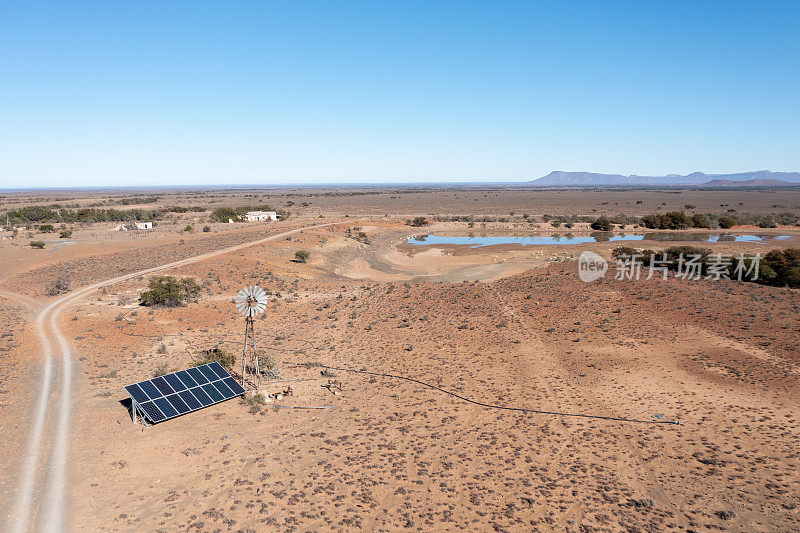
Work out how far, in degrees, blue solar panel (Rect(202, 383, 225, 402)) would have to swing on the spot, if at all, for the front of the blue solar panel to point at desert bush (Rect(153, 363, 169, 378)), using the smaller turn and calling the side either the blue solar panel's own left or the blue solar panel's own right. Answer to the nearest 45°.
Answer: approximately 180°

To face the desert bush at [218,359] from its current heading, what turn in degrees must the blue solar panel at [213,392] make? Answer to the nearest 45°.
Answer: approximately 135° to its left

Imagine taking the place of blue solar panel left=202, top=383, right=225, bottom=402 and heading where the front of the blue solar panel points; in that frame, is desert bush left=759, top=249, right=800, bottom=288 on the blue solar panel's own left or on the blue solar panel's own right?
on the blue solar panel's own left

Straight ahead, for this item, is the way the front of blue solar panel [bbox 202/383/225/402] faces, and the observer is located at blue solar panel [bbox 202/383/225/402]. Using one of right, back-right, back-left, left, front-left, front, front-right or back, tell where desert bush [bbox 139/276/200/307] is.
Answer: back-left

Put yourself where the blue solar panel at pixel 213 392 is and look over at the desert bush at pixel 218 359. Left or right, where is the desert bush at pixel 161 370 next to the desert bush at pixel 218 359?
left

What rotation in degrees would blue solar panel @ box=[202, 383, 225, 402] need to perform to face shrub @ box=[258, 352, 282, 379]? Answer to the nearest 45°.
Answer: approximately 90° to its left
